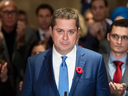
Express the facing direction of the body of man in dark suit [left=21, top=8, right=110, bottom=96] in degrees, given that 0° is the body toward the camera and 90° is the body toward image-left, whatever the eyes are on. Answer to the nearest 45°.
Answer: approximately 0°

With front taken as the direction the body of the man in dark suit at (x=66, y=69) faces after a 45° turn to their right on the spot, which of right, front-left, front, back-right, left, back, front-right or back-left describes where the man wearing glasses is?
back

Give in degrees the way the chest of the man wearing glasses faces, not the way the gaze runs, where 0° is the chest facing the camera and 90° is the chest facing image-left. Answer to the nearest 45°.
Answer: approximately 0°
